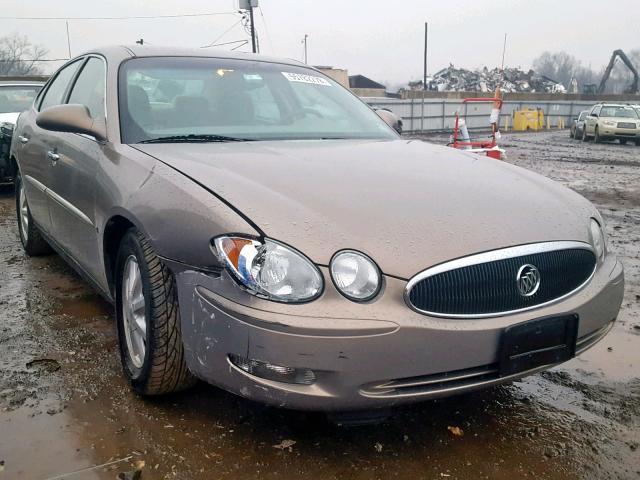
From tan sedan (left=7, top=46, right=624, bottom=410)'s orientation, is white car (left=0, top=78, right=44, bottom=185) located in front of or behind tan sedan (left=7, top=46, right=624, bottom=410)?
behind

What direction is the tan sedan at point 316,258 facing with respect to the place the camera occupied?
facing the viewer and to the right of the viewer

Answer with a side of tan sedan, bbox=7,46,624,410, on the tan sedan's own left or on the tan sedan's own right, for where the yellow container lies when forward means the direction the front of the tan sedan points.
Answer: on the tan sedan's own left

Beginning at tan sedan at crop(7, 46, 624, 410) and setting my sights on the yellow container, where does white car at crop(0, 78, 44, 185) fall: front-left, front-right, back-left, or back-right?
front-left
